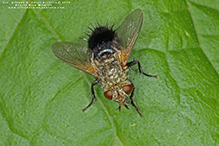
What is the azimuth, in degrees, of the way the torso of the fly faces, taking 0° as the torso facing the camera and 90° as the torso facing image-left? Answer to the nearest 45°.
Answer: approximately 0°
